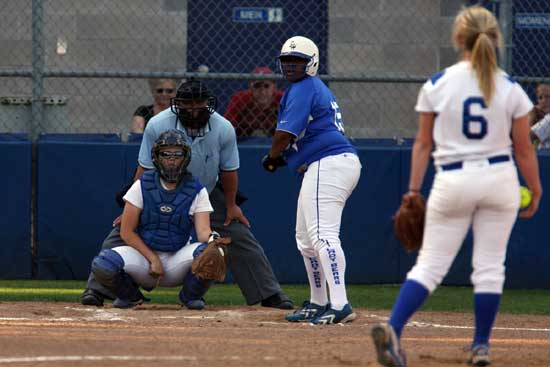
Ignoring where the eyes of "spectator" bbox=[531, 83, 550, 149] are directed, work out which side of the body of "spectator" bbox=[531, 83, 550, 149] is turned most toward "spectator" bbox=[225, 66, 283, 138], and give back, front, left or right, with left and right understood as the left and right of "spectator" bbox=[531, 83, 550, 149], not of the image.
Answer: right

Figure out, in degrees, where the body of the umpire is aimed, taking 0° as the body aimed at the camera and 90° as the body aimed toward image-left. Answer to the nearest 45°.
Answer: approximately 0°

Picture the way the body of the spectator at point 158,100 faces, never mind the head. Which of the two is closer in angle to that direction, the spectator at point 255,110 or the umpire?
the umpire

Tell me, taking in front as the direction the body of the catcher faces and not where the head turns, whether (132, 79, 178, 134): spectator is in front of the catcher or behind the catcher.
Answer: behind

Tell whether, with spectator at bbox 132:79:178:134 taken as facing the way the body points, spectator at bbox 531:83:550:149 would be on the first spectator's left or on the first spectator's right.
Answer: on the first spectator's left

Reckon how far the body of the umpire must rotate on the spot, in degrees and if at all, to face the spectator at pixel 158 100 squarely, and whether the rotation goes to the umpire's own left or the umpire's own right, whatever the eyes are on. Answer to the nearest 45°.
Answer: approximately 180°
